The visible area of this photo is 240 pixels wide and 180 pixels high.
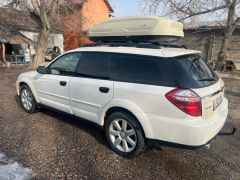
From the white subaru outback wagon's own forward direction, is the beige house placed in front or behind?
in front

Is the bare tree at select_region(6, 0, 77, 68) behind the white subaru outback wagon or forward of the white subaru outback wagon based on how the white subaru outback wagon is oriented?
forward

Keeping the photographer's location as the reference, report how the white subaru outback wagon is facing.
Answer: facing away from the viewer and to the left of the viewer
